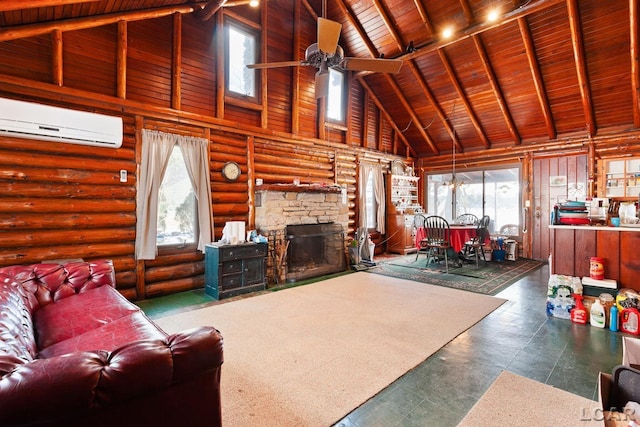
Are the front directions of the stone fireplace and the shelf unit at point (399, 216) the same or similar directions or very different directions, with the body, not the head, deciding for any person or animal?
same or similar directions

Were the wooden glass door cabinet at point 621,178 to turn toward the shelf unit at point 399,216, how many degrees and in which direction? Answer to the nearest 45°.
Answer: approximately 90° to its right

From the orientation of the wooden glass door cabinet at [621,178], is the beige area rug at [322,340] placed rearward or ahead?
ahead

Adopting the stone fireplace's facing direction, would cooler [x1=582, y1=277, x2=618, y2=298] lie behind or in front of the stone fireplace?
in front

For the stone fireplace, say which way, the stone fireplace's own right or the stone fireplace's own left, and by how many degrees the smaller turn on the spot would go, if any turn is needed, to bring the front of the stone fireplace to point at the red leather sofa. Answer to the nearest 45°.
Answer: approximately 45° to the stone fireplace's own right

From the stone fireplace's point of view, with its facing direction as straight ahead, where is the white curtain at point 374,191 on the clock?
The white curtain is roughly at 9 o'clock from the stone fireplace.

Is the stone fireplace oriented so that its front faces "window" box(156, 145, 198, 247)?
no

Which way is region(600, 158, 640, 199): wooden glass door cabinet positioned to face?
toward the camera

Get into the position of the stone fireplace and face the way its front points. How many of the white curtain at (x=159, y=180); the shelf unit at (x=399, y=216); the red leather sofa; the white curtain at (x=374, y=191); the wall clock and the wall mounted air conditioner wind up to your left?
2

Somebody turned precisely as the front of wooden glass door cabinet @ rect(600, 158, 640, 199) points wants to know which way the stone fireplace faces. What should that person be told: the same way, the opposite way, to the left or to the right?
to the left

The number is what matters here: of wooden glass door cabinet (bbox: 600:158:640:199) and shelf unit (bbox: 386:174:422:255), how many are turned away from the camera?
0

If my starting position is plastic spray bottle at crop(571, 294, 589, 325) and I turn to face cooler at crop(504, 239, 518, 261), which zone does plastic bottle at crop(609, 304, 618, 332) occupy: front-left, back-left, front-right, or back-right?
back-right

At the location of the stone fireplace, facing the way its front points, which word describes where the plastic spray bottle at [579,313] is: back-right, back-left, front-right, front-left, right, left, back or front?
front

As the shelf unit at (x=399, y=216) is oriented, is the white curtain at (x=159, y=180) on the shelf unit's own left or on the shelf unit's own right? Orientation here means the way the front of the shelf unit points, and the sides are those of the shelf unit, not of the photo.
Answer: on the shelf unit's own right

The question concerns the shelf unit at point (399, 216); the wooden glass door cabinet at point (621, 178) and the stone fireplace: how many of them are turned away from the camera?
0

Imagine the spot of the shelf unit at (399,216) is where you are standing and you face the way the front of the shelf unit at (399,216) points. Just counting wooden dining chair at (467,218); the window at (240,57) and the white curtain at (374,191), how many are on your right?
2

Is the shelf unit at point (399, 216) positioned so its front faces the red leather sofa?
no

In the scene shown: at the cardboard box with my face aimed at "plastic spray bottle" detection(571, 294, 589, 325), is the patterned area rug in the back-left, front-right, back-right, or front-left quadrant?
front-left
